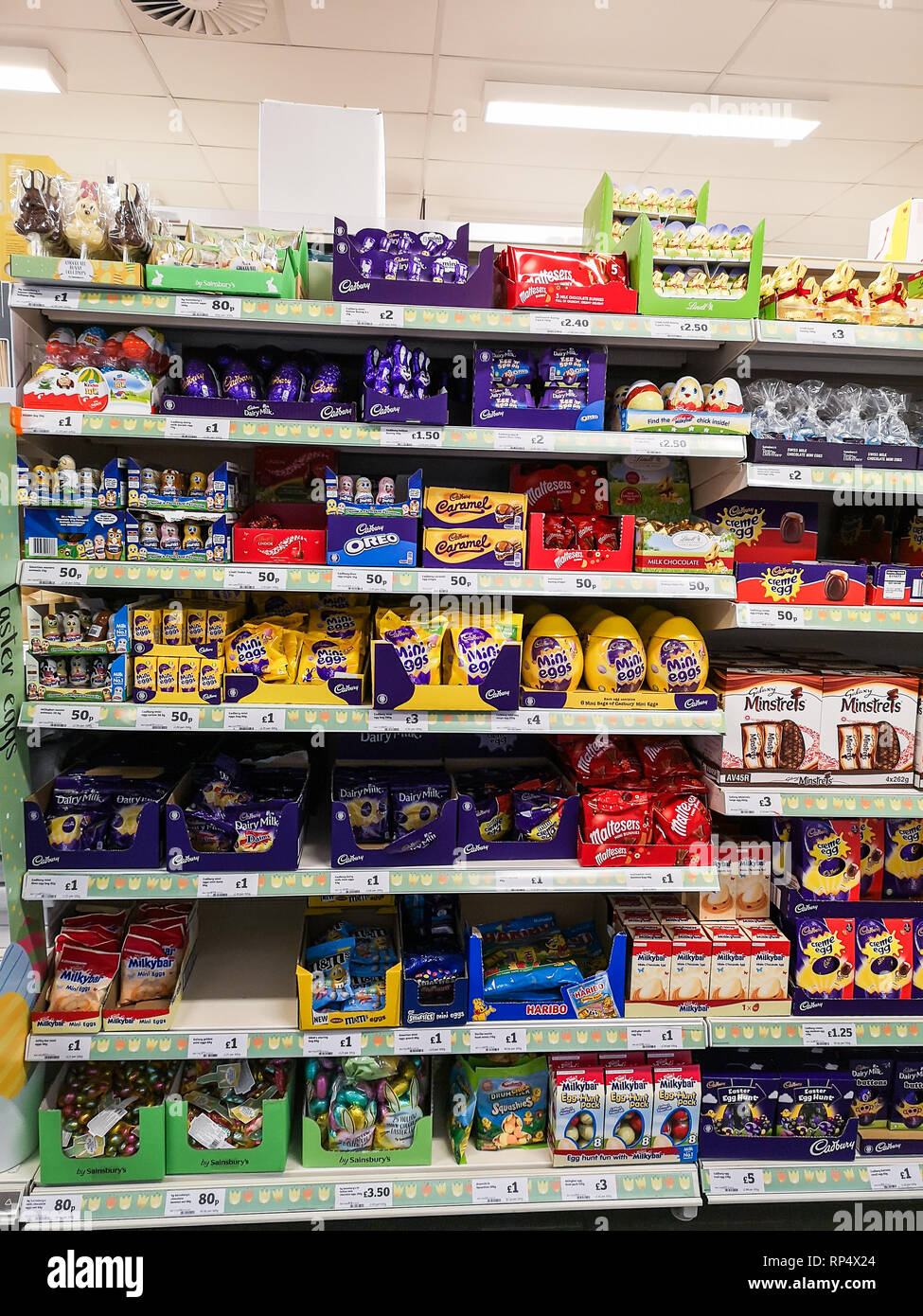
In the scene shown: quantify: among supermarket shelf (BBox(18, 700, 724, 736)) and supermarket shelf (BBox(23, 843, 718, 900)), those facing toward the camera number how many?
2

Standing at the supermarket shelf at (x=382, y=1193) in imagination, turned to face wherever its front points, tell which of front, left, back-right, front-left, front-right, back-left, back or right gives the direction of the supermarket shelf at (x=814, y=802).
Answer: left
